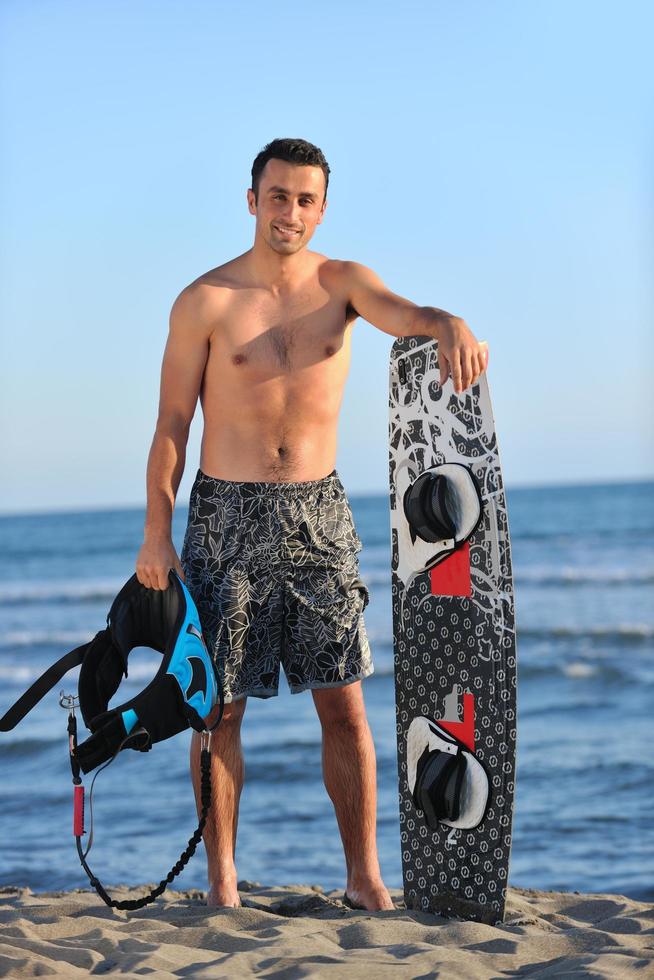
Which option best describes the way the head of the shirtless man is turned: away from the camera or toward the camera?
toward the camera

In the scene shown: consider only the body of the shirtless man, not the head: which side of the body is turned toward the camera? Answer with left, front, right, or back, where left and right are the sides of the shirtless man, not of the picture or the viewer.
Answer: front
